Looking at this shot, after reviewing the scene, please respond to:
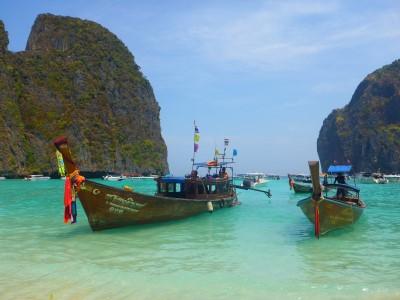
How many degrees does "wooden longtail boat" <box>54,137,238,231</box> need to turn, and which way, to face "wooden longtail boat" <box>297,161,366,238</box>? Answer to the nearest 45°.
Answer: approximately 135° to its left

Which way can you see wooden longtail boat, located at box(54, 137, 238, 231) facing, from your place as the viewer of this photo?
facing the viewer and to the left of the viewer

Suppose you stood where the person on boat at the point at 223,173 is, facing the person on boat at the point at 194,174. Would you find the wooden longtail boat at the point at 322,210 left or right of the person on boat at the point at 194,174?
left
